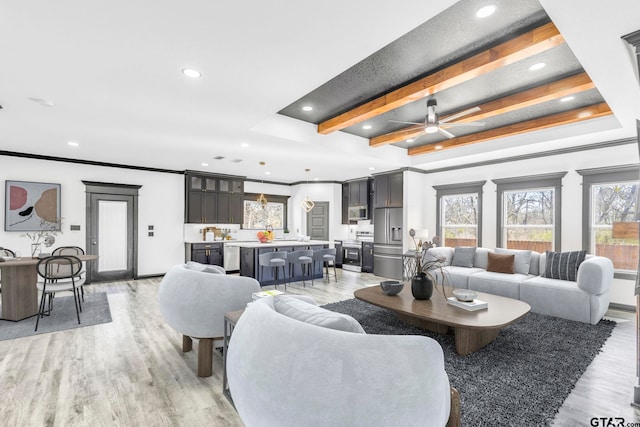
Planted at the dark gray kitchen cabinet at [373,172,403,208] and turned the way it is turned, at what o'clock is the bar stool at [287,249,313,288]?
The bar stool is roughly at 12 o'clock from the dark gray kitchen cabinet.

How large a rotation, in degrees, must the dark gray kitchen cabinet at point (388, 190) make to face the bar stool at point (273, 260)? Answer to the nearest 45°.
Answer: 0° — it already faces it

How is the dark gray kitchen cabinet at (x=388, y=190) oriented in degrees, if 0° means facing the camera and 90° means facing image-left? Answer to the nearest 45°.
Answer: approximately 45°

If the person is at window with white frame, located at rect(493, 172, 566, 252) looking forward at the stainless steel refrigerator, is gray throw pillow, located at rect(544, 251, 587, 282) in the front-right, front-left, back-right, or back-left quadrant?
back-left

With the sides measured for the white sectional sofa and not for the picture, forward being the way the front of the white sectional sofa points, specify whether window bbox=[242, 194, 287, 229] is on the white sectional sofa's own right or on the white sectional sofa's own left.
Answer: on the white sectional sofa's own right

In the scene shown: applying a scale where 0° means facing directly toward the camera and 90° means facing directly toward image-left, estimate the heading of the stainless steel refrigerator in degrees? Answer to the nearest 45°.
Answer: approximately 45°

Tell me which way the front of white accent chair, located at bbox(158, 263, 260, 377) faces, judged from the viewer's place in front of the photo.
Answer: facing away from the viewer and to the right of the viewer

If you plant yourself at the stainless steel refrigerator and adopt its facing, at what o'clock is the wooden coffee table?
The wooden coffee table is roughly at 10 o'clock from the stainless steel refrigerator.

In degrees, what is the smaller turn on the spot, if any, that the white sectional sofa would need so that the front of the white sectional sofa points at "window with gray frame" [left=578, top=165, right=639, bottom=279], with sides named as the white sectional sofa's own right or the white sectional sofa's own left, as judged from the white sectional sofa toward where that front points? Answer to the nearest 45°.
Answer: approximately 180°

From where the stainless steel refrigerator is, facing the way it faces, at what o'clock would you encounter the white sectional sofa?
The white sectional sofa is roughly at 9 o'clock from the stainless steel refrigerator.

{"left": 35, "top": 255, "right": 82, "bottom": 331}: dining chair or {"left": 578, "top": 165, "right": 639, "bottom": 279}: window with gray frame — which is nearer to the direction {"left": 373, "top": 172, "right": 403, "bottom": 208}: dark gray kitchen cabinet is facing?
the dining chair

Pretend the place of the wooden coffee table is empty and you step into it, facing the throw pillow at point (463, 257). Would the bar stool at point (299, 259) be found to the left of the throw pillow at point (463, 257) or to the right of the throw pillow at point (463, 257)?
left
